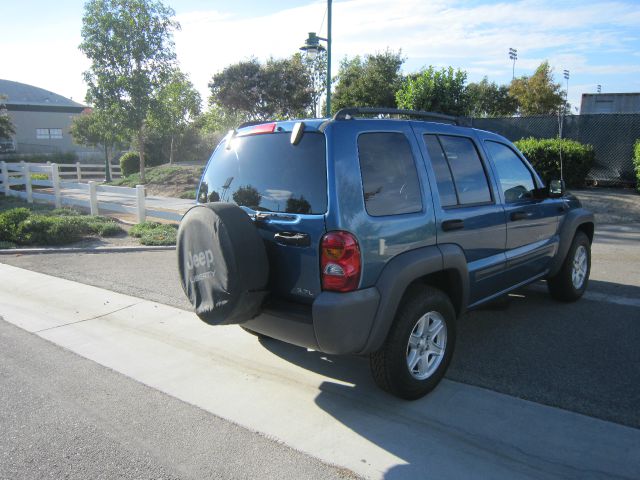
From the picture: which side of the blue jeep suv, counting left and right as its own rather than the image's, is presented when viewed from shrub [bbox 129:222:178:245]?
left

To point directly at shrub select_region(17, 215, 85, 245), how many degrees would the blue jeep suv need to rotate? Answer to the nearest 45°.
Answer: approximately 90° to its left

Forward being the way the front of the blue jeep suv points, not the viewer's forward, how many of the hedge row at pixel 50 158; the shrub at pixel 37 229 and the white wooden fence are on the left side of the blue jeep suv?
3

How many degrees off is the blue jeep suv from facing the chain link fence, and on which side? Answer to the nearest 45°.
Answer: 0° — it already faces it

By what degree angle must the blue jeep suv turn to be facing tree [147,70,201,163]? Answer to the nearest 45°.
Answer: approximately 90° to its left

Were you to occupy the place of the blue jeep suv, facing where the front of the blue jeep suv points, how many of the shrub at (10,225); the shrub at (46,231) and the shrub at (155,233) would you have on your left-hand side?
3

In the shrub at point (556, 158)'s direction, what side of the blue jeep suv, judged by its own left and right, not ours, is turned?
front

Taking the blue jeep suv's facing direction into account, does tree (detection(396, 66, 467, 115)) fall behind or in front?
in front

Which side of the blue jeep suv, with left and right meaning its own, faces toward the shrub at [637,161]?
front

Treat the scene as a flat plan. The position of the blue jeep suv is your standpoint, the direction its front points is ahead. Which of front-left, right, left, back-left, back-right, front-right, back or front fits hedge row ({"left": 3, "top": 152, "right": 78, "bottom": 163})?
left

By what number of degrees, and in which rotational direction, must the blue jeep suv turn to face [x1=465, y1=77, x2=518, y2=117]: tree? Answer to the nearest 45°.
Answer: approximately 45° to its left

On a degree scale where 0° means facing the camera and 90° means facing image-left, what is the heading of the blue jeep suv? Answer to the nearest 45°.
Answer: approximately 225°

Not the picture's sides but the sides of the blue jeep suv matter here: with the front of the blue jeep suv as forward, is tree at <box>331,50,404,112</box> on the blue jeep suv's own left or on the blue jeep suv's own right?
on the blue jeep suv's own left
